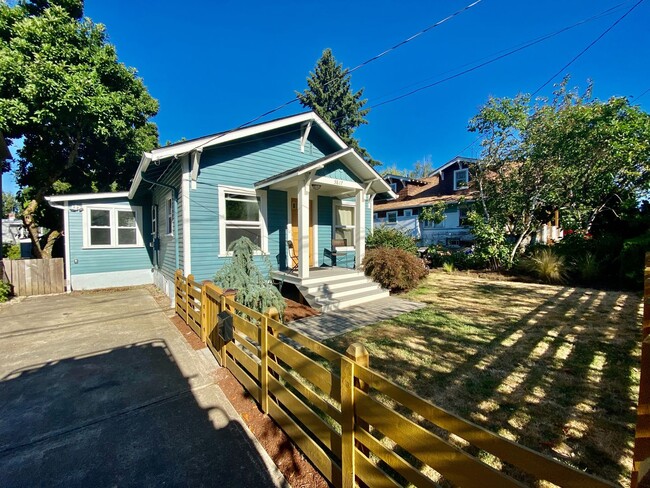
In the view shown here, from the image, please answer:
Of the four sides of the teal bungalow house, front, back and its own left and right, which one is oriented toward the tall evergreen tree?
left

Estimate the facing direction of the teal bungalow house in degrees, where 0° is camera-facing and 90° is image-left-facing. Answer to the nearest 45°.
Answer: approximately 315°

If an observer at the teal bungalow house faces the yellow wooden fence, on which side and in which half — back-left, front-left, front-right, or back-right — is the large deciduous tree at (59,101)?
back-right

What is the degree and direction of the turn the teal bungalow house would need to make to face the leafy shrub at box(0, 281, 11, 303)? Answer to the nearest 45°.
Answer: approximately 135° to its right

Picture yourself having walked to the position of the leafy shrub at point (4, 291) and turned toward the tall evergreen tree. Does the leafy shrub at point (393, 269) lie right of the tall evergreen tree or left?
right

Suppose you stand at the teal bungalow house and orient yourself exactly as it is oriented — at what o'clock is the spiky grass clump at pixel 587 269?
The spiky grass clump is roughly at 11 o'clock from the teal bungalow house.

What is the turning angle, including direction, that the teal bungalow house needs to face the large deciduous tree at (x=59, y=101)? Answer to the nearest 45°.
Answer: approximately 180°

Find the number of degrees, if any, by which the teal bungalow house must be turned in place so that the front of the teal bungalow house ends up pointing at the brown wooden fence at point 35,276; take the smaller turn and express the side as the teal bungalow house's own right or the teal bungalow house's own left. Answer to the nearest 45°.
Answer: approximately 90° to the teal bungalow house's own right

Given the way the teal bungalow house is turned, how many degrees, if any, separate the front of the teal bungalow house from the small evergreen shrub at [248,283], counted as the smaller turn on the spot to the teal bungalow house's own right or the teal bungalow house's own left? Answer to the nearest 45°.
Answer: approximately 45° to the teal bungalow house's own right
